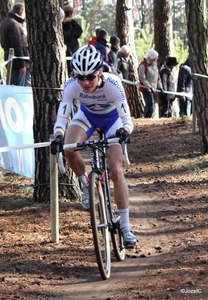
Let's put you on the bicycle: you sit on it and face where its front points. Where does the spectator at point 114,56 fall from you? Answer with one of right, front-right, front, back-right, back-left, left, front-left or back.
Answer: back

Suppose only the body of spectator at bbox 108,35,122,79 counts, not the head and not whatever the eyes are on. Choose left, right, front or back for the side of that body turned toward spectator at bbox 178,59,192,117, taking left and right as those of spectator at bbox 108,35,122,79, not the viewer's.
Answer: left

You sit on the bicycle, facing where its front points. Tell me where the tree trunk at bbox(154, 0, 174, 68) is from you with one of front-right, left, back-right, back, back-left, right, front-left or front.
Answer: back

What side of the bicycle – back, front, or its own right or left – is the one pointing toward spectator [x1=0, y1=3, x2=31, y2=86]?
back

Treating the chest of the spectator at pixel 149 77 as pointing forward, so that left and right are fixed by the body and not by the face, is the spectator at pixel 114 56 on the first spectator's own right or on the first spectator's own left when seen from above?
on the first spectator's own right
